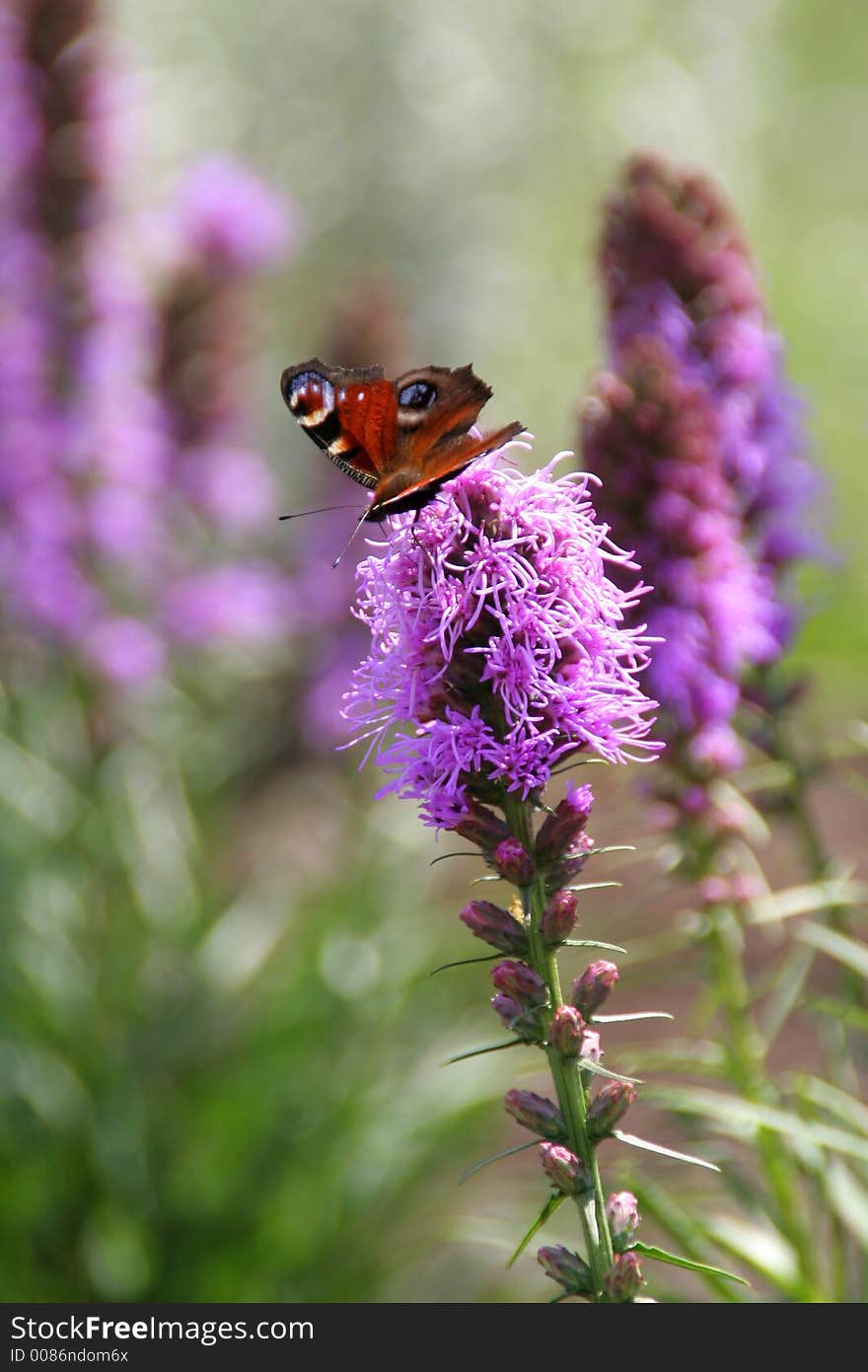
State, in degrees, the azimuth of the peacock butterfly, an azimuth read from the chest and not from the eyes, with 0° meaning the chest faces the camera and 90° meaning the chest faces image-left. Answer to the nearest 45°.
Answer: approximately 45°

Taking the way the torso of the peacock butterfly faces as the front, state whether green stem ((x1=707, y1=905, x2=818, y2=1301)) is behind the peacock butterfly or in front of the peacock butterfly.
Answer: behind

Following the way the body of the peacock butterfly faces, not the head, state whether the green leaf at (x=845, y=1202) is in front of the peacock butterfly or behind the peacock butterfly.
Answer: behind

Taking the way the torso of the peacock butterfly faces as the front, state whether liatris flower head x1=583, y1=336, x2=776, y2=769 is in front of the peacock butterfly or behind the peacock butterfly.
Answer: behind
